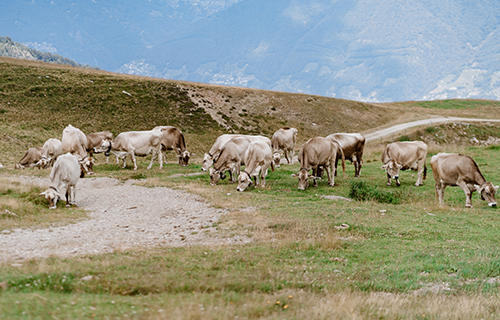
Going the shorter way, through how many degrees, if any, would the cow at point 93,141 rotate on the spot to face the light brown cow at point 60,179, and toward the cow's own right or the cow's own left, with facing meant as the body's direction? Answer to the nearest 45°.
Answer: approximately 45° to the cow's own left

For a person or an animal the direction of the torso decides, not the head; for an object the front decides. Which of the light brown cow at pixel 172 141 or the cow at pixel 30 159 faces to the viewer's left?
the cow

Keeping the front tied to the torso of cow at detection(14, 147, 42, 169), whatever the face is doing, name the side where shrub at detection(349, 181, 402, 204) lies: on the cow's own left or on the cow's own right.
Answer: on the cow's own left

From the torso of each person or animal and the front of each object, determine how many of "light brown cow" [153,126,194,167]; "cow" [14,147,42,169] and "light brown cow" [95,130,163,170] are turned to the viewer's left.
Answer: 2

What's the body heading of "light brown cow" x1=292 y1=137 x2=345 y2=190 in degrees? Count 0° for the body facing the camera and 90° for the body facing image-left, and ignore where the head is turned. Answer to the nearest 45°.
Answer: approximately 45°

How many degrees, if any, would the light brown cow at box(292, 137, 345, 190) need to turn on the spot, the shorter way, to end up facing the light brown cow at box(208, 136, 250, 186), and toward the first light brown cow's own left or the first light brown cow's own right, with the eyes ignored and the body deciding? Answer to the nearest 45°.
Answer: approximately 45° to the first light brown cow's own right

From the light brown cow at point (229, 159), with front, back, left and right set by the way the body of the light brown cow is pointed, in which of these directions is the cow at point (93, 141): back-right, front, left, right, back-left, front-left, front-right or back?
right

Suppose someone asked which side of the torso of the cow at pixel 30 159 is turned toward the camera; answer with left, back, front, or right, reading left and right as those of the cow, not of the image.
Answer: left

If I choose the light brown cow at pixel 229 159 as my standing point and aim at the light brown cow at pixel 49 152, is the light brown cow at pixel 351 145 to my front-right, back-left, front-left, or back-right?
back-right
